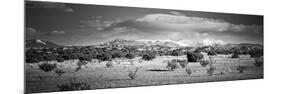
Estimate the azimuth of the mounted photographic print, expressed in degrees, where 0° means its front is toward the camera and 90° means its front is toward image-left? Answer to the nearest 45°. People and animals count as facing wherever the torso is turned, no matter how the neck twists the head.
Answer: approximately 315°
